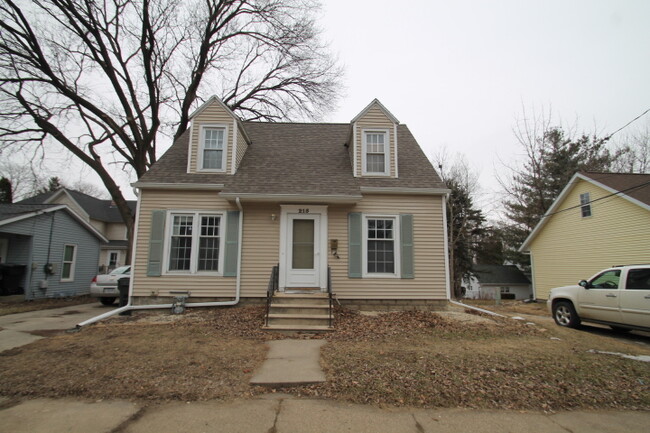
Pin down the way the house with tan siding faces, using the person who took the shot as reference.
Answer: facing the viewer

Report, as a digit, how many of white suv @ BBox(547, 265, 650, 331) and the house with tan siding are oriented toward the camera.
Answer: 1

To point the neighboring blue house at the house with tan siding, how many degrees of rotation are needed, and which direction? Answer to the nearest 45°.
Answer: approximately 90° to its left

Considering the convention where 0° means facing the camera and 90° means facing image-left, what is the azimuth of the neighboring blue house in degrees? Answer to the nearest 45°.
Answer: approximately 45°

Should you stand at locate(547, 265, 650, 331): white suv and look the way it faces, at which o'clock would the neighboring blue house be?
The neighboring blue house is roughly at 10 o'clock from the white suv.

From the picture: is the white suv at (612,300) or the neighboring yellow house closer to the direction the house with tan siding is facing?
the white suv

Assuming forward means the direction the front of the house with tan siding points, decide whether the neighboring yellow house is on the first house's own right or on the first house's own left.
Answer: on the first house's own left

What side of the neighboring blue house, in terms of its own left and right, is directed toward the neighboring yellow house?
left

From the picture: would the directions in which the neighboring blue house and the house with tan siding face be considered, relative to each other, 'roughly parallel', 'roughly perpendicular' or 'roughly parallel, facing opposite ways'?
roughly parallel

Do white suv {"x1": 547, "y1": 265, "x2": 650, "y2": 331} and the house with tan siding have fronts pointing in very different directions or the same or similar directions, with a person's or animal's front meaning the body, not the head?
very different directions

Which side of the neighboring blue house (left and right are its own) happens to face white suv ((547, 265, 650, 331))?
left

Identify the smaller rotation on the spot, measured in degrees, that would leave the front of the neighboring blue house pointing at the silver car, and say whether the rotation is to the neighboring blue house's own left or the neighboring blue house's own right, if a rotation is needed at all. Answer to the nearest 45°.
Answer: approximately 45° to the neighboring blue house's own left
